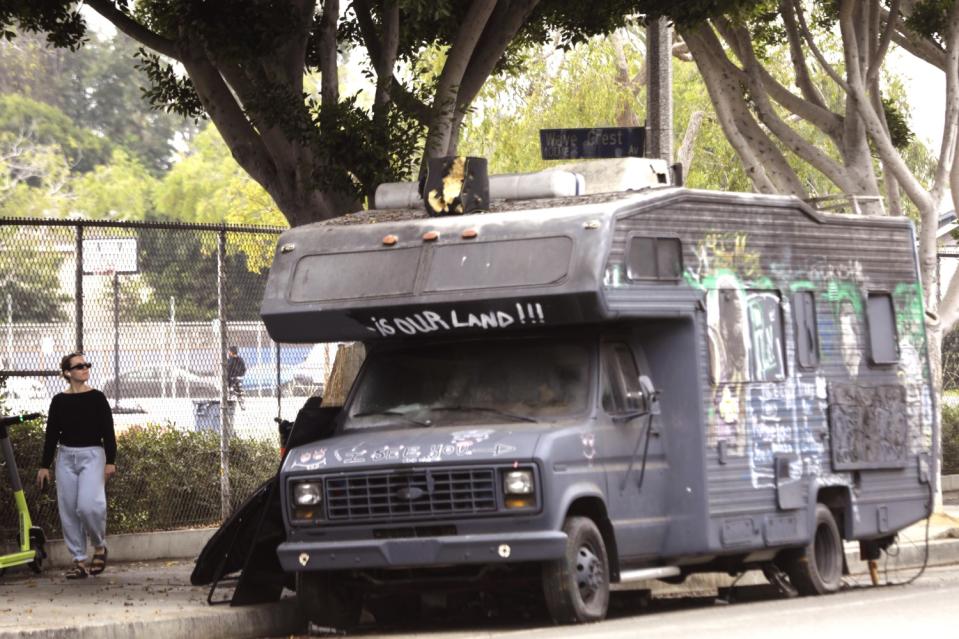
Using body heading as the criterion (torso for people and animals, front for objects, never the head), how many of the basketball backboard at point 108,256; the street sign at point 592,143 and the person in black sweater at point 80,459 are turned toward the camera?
3

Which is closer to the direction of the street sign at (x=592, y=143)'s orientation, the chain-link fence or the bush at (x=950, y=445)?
the chain-link fence

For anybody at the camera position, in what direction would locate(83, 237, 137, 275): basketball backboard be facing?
facing the viewer

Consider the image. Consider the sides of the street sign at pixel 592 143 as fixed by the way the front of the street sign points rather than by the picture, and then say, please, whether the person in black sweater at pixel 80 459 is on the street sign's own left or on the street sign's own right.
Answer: on the street sign's own right

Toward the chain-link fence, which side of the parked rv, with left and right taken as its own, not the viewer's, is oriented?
right

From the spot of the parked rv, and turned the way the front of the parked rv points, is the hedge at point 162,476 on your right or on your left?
on your right

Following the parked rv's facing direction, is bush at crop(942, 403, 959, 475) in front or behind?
behind

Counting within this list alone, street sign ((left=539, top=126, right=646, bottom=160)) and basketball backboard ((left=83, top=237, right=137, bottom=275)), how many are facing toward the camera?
2

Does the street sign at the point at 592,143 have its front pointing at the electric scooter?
no

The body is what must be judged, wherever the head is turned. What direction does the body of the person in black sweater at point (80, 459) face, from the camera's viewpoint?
toward the camera

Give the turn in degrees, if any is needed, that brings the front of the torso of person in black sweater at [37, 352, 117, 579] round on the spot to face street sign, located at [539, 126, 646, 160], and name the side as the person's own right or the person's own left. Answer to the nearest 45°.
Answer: approximately 90° to the person's own left

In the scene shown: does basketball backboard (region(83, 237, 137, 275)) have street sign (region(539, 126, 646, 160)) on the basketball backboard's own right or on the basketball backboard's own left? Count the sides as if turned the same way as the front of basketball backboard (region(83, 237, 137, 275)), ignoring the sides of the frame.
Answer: on the basketball backboard's own left

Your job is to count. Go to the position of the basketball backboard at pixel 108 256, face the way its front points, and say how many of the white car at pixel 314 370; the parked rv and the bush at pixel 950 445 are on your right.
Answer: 0

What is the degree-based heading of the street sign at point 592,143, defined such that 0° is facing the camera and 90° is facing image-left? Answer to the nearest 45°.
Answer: approximately 0°

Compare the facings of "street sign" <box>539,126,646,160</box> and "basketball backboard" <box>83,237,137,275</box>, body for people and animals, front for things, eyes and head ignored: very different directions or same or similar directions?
same or similar directions

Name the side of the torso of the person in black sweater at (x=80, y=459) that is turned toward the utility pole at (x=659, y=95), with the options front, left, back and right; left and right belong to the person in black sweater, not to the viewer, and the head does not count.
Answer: left

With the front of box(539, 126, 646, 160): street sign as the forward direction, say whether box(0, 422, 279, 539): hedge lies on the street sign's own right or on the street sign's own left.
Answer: on the street sign's own right

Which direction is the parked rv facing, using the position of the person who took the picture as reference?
facing the viewer and to the left of the viewer
